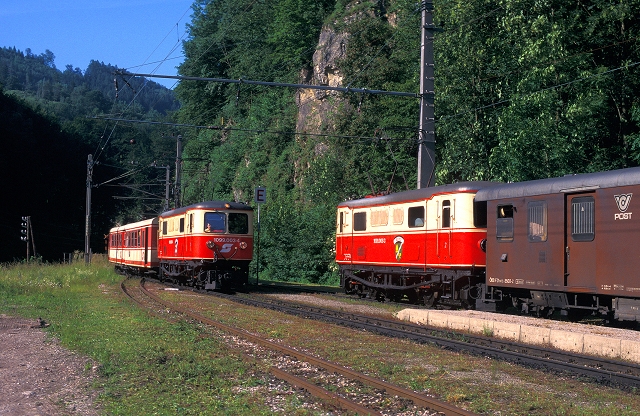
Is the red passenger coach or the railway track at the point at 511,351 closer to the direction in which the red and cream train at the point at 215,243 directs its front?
the railway track

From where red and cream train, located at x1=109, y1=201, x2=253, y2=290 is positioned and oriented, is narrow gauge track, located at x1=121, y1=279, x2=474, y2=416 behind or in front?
in front

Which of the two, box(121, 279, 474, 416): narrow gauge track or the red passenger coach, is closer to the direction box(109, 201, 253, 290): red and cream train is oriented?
the narrow gauge track

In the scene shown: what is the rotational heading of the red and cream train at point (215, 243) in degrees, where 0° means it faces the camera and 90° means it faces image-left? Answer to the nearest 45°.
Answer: approximately 315°

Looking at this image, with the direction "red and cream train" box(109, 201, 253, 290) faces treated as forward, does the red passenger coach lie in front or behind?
behind

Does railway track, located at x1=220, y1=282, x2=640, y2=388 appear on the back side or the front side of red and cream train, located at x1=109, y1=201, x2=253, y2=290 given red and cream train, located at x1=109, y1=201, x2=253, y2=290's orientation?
on the front side

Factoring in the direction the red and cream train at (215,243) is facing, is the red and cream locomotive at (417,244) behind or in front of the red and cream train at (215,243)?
in front
